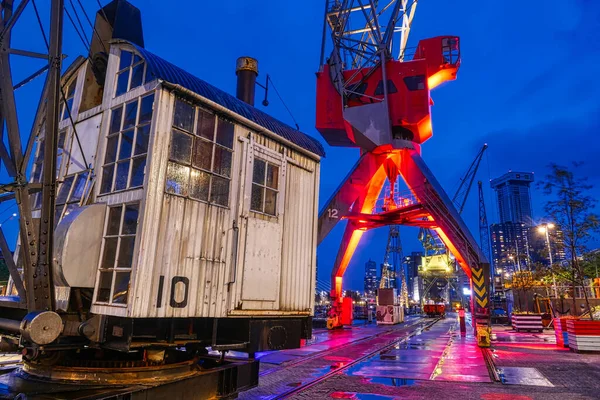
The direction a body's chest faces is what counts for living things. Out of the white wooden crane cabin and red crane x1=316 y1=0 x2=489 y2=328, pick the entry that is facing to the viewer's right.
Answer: the red crane

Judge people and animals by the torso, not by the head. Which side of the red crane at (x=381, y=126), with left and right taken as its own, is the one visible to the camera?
right

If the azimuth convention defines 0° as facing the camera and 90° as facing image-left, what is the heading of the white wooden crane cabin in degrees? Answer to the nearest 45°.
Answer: approximately 45°

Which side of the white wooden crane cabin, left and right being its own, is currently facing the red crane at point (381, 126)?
back

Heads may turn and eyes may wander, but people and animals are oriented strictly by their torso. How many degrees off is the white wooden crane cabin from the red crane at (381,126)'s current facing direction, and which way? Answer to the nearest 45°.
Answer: approximately 90° to its right
